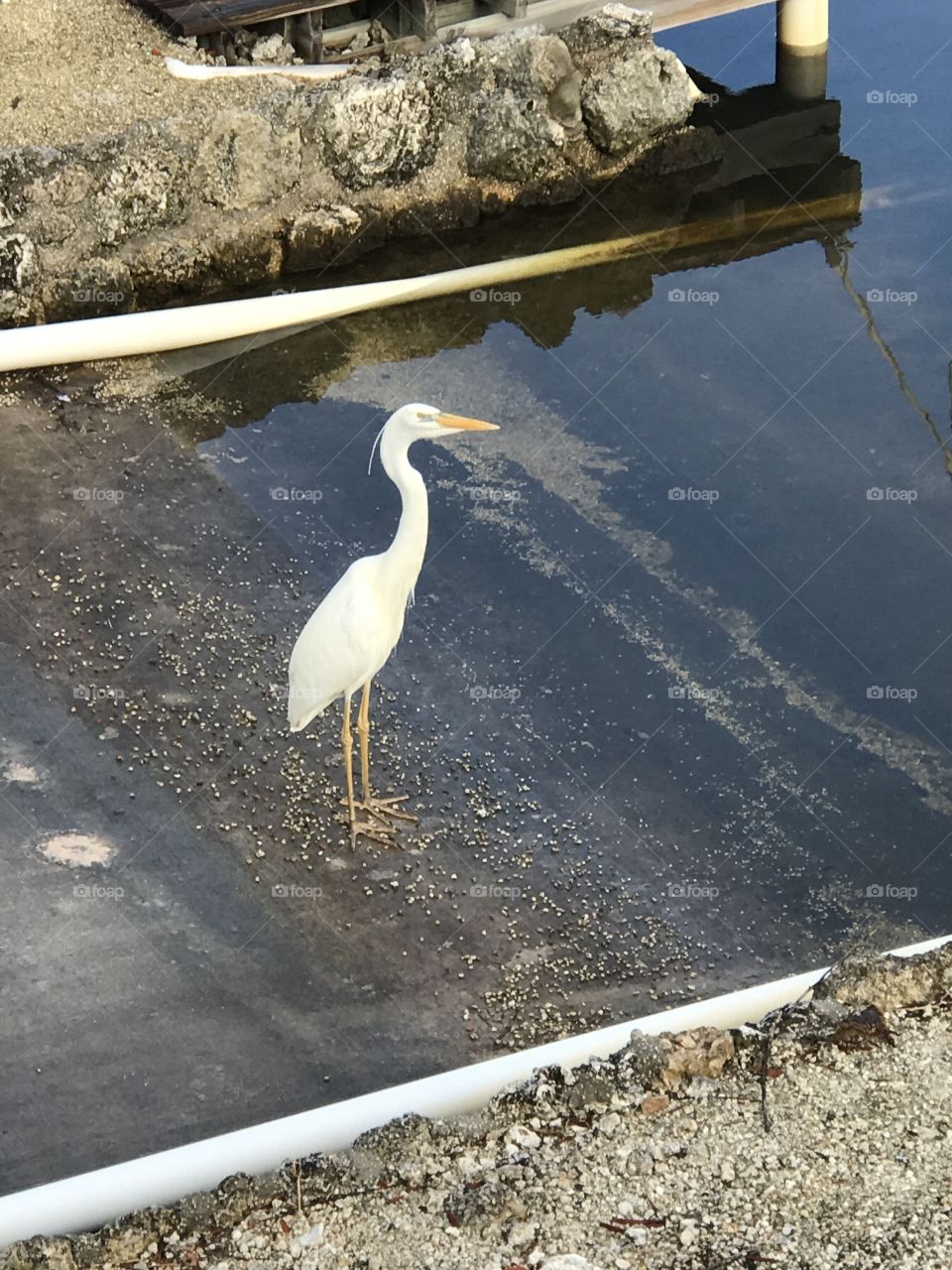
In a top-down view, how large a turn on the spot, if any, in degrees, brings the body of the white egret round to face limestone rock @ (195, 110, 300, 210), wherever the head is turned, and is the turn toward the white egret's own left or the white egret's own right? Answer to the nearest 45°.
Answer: approximately 90° to the white egret's own left

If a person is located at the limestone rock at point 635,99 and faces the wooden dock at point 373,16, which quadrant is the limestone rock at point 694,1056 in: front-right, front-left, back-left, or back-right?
back-left

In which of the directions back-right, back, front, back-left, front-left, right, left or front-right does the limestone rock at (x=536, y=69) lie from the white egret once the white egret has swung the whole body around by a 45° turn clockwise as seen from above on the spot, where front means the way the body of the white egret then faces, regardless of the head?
back-left

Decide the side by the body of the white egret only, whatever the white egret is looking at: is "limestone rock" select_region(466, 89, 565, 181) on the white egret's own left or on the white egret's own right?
on the white egret's own left

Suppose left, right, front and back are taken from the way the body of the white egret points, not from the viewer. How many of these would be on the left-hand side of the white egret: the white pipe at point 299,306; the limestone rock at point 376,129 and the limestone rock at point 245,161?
3

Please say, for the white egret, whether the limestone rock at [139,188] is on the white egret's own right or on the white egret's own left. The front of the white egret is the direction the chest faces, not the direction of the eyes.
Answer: on the white egret's own left

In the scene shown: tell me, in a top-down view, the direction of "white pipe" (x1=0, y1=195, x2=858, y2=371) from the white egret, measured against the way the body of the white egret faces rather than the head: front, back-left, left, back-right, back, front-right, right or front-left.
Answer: left

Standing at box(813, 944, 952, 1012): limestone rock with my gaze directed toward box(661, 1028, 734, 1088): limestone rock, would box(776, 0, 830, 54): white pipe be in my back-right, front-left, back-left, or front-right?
back-right

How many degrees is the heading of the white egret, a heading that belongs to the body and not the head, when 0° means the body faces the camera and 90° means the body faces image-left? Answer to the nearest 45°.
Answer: approximately 270°

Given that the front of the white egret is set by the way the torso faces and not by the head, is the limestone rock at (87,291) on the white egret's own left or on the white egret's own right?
on the white egret's own left

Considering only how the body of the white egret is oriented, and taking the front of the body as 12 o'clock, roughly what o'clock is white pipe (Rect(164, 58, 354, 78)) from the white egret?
The white pipe is roughly at 9 o'clock from the white egret.

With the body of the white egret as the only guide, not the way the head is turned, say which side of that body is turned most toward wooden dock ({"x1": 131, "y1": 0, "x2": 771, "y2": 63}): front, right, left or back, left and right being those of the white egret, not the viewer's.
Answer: left

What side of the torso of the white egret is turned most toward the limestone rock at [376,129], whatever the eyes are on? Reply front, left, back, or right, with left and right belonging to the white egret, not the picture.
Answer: left
